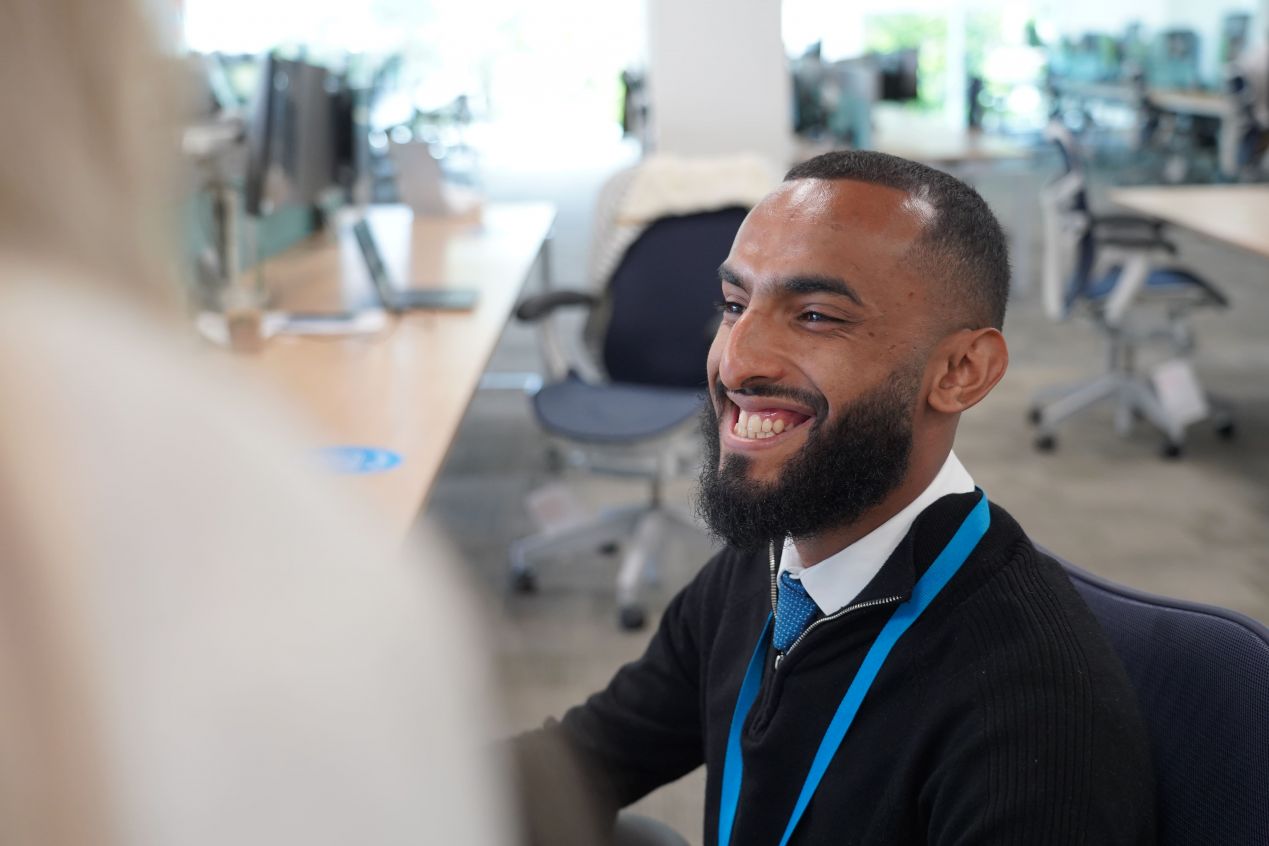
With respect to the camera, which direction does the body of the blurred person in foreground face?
away from the camera

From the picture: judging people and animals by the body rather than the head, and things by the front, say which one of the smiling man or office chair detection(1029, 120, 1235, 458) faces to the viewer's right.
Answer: the office chair

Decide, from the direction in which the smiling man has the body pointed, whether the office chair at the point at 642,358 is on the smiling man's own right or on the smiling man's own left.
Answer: on the smiling man's own right

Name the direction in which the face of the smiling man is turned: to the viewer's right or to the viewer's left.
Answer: to the viewer's left

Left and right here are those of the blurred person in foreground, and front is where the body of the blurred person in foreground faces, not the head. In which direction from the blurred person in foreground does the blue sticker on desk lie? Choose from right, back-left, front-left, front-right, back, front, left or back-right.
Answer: front

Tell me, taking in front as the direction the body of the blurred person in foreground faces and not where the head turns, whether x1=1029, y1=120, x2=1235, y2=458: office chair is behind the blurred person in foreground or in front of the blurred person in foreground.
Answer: in front

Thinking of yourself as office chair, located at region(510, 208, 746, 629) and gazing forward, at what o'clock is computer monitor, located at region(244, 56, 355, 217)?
The computer monitor is roughly at 2 o'clock from the office chair.

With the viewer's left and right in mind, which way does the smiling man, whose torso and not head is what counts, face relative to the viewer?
facing the viewer and to the left of the viewer

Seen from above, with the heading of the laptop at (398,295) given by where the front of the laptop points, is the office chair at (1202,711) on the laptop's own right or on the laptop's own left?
on the laptop's own right

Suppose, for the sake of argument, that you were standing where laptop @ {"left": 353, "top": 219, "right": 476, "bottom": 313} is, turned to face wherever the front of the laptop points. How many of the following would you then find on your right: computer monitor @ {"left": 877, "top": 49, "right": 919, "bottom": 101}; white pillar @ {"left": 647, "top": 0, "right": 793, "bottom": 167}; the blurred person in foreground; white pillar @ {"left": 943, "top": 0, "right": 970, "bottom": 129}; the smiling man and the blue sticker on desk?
3

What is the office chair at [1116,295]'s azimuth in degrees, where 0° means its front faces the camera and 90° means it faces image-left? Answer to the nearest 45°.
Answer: approximately 270°

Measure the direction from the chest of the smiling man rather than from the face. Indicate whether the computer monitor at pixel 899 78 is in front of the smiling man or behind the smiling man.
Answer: behind

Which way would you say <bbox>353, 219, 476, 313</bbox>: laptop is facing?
to the viewer's right
